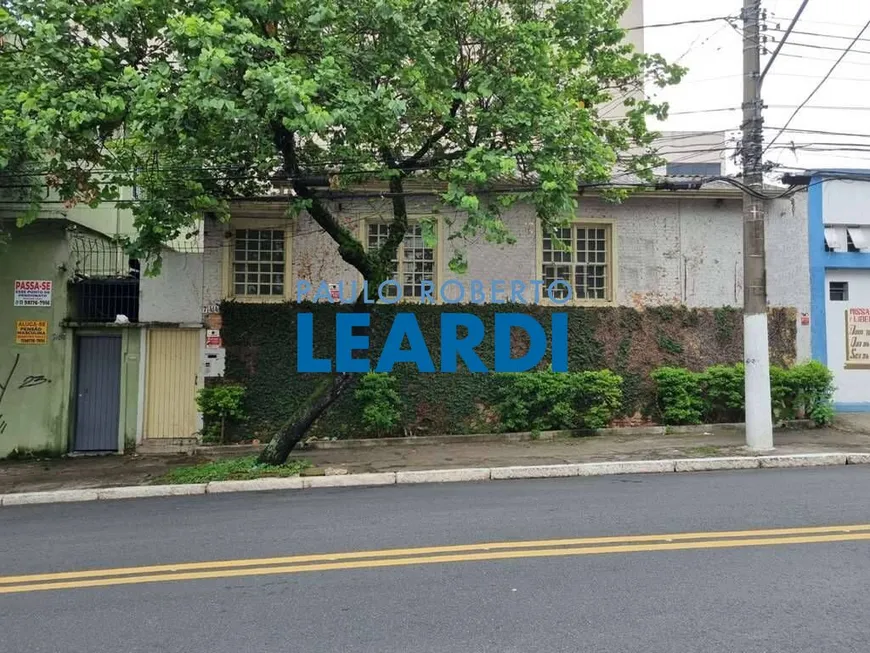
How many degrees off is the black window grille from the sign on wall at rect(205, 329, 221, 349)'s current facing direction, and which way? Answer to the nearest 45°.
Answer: approximately 135° to its right

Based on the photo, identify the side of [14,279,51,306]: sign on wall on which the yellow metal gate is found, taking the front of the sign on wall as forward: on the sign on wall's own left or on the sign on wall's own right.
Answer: on the sign on wall's own left

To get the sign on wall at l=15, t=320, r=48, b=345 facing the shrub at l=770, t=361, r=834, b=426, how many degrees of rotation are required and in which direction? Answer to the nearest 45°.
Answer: approximately 45° to its left

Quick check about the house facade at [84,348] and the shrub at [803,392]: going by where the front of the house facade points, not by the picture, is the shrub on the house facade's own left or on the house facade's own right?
on the house facade's own left

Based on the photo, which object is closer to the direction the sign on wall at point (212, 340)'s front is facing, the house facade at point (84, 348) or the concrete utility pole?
the concrete utility pole
